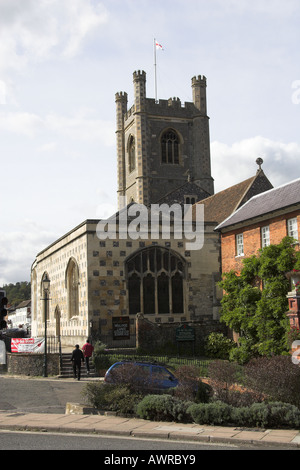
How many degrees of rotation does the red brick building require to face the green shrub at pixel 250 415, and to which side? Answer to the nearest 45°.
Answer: approximately 45° to its left

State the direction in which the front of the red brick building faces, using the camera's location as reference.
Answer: facing the viewer and to the left of the viewer

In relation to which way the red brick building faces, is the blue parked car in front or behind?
in front

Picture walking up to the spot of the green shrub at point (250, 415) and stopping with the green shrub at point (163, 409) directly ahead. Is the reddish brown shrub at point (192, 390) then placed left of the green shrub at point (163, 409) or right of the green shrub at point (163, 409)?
right
